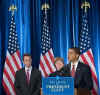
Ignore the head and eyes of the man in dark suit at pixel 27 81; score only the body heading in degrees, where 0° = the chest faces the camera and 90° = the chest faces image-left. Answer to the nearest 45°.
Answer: approximately 0°

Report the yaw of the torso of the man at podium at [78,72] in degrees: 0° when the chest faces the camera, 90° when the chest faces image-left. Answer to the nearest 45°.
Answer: approximately 45°

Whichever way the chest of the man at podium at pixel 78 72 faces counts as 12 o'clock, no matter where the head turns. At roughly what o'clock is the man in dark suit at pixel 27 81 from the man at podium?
The man in dark suit is roughly at 3 o'clock from the man at podium.

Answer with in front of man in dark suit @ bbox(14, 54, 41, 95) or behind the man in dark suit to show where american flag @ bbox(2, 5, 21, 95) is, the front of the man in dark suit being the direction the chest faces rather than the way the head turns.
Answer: behind

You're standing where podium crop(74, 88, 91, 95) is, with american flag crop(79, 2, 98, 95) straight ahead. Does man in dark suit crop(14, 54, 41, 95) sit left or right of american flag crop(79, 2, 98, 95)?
left

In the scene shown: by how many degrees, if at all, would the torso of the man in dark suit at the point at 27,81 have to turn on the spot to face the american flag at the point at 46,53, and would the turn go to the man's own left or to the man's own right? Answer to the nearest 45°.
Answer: approximately 180°

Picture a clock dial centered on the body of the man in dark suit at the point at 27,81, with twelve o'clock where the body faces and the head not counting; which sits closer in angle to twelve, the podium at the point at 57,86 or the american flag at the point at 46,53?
the podium
